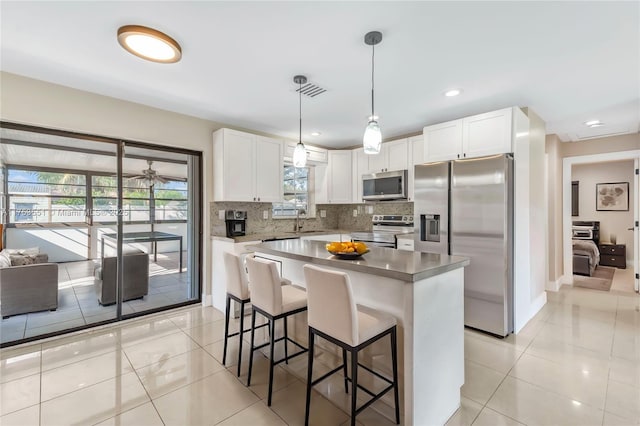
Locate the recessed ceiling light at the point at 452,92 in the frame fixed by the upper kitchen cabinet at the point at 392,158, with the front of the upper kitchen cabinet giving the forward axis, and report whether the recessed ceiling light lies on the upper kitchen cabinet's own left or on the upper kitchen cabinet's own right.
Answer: on the upper kitchen cabinet's own left

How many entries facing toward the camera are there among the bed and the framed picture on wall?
2

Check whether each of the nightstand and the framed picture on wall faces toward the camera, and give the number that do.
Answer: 2

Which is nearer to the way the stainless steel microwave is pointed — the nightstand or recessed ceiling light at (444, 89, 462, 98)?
the recessed ceiling light

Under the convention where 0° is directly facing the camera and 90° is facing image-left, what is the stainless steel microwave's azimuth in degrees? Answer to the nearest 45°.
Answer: approximately 45°

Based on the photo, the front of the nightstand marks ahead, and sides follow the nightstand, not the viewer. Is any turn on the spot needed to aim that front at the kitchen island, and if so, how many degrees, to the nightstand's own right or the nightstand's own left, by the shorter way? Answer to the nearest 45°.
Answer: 0° — it already faces it

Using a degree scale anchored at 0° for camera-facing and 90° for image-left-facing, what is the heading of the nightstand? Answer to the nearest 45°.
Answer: approximately 0°

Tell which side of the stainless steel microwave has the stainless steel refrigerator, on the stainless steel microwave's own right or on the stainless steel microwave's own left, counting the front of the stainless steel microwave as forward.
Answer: on the stainless steel microwave's own left

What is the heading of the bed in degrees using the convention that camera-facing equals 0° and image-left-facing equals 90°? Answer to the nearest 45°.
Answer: approximately 0°
